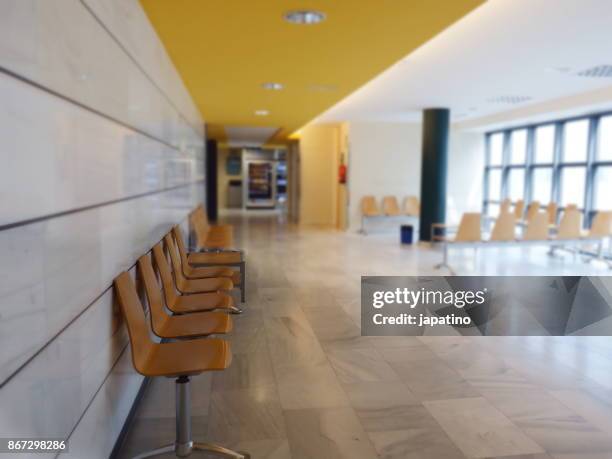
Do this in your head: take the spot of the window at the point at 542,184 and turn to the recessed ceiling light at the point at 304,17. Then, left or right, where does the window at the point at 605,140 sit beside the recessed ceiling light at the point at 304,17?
left

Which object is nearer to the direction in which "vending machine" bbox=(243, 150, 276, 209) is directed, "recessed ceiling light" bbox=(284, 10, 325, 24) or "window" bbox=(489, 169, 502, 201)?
the recessed ceiling light

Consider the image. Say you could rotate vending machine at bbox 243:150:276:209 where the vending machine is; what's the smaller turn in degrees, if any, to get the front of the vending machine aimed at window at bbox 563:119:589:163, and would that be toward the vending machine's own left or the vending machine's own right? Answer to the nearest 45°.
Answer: approximately 45° to the vending machine's own left

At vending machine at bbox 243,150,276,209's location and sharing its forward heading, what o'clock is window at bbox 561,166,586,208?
The window is roughly at 11 o'clock from the vending machine.

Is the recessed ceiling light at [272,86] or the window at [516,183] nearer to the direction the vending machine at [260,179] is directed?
the recessed ceiling light

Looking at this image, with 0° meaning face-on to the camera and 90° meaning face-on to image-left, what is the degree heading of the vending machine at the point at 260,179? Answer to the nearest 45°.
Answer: approximately 0°

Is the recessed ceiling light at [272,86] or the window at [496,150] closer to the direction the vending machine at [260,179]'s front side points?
the recessed ceiling light

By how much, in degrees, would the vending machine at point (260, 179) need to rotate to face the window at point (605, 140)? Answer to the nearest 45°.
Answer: approximately 45° to its left
